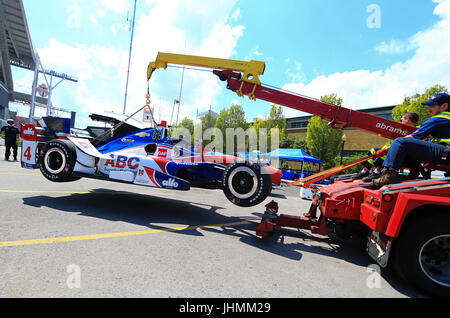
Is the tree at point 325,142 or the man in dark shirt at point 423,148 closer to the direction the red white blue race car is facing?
the man in dark shirt

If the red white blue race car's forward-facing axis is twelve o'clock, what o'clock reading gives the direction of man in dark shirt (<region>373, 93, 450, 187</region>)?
The man in dark shirt is roughly at 12 o'clock from the red white blue race car.

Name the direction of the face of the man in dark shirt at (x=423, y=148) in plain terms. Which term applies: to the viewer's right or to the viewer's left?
to the viewer's left

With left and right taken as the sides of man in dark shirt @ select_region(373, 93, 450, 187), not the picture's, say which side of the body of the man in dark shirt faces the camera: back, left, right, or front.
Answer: left

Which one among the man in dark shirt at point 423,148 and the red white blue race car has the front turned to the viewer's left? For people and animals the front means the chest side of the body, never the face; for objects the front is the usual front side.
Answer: the man in dark shirt

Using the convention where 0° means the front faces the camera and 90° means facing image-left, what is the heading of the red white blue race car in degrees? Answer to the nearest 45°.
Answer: approximately 315°

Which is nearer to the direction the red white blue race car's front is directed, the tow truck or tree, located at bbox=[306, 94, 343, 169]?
the tow truck

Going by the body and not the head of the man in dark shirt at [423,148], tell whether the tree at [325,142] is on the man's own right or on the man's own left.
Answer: on the man's own right

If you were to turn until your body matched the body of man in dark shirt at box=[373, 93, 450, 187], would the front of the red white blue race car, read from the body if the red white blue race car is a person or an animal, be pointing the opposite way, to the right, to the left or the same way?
the opposite way

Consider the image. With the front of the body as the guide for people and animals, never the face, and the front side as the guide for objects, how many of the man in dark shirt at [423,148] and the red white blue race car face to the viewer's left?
1

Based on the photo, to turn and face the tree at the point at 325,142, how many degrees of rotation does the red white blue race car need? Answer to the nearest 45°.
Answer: approximately 90° to its left
